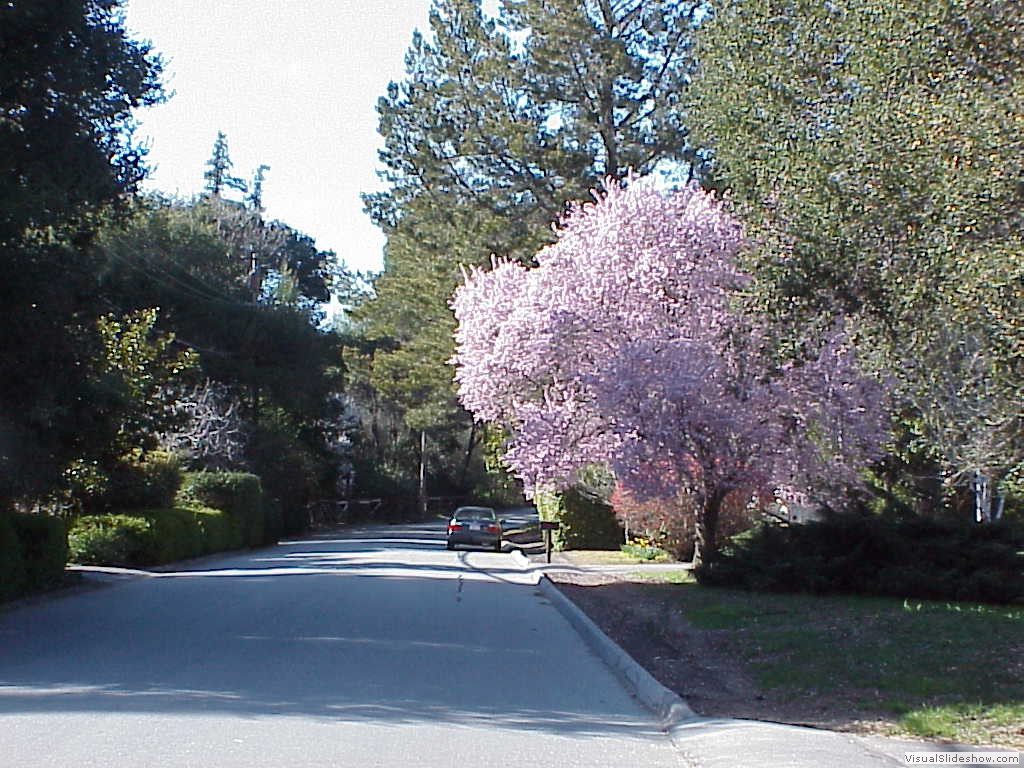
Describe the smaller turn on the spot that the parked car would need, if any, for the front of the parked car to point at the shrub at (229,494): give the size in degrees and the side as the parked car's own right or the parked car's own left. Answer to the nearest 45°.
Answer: approximately 90° to the parked car's own left

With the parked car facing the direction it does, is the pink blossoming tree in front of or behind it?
behind

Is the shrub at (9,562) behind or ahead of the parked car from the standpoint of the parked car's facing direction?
behind

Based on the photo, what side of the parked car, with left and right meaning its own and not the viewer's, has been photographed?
back

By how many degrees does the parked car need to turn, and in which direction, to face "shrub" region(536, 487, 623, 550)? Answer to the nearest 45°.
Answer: approximately 135° to its right

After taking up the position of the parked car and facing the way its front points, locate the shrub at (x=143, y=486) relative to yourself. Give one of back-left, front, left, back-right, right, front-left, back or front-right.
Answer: back-left

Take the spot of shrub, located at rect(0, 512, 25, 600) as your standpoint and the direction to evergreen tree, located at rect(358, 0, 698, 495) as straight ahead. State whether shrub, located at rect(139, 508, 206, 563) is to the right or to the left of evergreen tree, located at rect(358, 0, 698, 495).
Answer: left

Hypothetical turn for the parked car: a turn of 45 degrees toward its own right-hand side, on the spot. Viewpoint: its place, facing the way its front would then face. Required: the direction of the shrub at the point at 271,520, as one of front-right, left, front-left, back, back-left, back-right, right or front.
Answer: left

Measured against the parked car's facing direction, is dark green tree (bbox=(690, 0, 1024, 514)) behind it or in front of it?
behind
